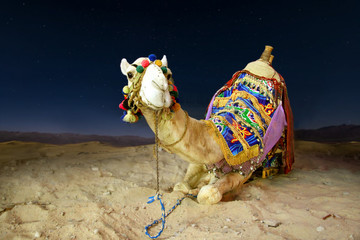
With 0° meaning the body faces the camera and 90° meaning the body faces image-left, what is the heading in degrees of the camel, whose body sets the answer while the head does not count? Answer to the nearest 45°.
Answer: approximately 45°

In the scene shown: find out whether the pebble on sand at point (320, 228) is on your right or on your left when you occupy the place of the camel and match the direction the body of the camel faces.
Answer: on your left
